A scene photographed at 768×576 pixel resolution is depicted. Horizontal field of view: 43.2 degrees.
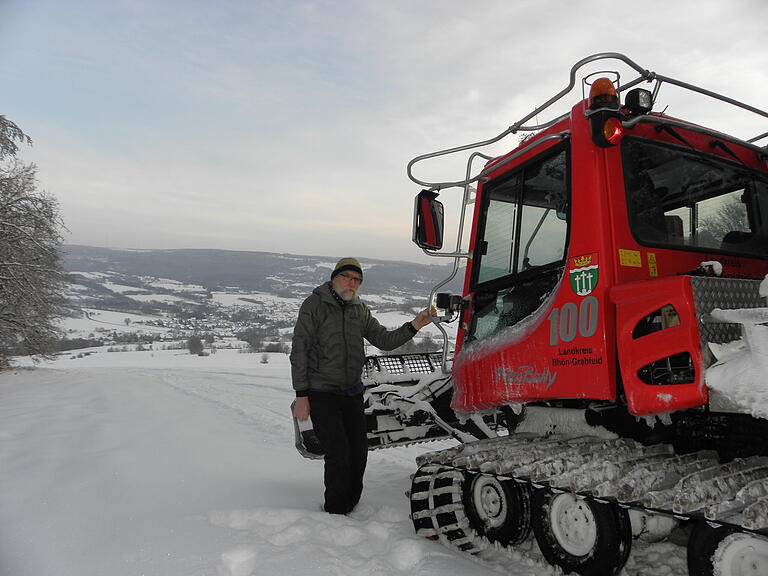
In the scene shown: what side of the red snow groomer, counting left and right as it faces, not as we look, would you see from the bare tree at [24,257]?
front

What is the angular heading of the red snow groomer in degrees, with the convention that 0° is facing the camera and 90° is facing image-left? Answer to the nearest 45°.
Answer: approximately 135°

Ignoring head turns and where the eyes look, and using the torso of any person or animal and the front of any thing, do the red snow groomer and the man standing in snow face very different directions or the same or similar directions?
very different directions

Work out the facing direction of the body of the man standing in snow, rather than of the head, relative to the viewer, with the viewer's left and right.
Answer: facing the viewer and to the right of the viewer

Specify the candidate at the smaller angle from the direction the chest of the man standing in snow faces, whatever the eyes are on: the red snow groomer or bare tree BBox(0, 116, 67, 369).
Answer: the red snow groomer

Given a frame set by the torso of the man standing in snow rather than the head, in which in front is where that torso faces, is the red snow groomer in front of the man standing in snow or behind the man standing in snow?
in front

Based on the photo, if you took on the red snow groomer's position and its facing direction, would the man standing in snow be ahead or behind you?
ahead
